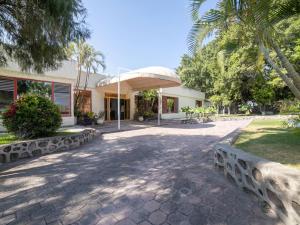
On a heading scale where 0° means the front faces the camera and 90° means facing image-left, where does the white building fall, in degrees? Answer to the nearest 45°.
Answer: approximately 315°

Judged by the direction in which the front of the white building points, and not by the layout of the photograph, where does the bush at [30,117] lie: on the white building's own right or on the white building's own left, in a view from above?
on the white building's own right

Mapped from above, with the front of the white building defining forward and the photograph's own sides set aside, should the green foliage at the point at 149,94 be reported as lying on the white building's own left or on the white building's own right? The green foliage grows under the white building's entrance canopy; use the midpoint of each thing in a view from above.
on the white building's own left
